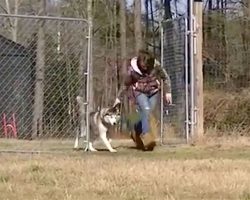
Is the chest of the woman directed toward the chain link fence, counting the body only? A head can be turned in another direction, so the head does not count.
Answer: no

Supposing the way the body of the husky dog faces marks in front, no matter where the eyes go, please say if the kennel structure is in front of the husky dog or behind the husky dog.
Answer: behind

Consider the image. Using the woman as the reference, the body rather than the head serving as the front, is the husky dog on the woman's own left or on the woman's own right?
on the woman's own right

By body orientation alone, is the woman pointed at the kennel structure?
no

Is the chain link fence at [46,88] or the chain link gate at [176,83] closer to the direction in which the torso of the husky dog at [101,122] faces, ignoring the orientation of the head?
the chain link gate

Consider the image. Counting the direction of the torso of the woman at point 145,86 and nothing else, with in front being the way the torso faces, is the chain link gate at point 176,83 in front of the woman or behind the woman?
behind

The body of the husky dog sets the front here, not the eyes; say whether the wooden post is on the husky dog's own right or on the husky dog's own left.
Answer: on the husky dog's own left

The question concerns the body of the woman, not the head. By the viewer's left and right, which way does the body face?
facing the viewer

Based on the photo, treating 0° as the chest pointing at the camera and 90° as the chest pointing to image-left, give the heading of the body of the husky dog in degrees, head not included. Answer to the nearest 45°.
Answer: approximately 315°

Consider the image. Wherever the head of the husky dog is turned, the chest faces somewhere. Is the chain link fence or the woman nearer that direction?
the woman

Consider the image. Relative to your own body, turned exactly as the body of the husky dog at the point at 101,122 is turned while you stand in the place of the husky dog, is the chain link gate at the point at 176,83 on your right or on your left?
on your left

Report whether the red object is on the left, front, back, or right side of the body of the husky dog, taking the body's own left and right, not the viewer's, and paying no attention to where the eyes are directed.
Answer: back

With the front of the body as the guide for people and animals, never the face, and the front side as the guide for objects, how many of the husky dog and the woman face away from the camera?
0
